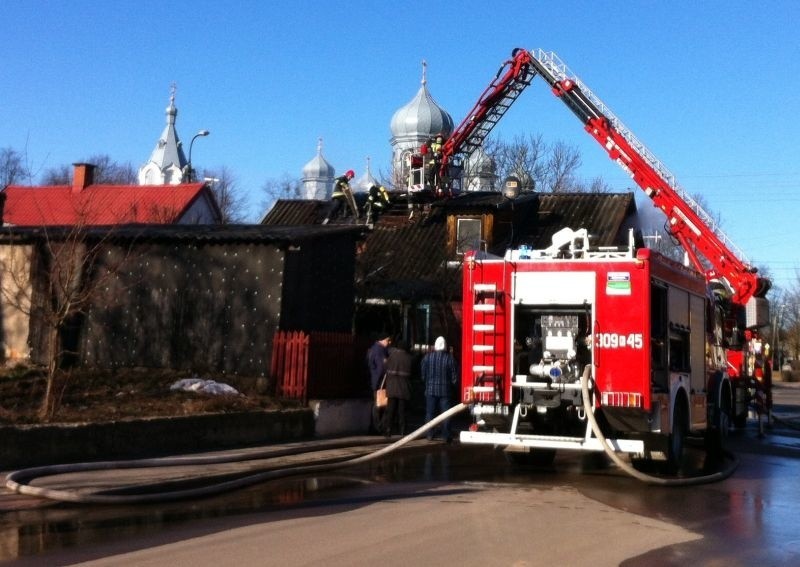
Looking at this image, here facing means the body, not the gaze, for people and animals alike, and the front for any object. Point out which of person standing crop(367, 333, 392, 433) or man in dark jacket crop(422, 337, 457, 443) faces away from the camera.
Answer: the man in dark jacket

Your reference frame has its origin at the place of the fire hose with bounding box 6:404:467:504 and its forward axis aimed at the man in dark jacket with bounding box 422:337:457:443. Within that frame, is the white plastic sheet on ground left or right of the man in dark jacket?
left

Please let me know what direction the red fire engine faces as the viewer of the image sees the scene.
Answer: facing away from the viewer and to the right of the viewer

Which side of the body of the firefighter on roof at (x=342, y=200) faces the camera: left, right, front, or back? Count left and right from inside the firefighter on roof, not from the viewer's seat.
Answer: right

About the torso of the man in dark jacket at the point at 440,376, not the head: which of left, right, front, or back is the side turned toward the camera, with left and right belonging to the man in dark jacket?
back

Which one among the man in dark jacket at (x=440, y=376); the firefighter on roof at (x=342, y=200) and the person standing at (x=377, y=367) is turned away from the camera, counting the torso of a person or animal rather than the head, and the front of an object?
the man in dark jacket

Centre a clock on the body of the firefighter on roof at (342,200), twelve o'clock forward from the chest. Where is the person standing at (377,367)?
The person standing is roughly at 3 o'clock from the firefighter on roof.

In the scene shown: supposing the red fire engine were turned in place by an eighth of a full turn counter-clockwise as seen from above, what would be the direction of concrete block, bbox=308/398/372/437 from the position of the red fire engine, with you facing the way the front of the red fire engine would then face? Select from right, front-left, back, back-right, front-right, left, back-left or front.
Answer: front-left

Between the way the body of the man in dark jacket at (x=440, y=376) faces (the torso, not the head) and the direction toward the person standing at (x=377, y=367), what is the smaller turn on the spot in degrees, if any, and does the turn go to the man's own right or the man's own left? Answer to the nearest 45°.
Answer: approximately 45° to the man's own left

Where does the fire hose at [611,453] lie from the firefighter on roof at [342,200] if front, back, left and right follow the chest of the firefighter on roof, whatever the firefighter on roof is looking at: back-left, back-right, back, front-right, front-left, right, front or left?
right

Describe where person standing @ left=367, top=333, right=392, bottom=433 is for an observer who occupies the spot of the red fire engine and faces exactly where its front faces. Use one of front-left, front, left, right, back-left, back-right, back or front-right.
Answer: left
